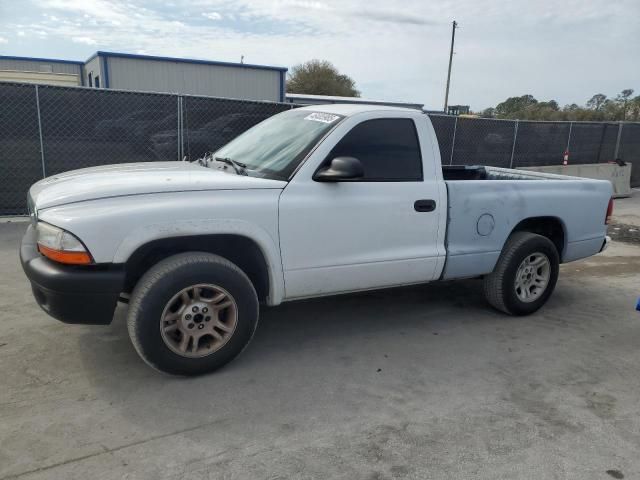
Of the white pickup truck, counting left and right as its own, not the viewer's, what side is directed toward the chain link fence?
right

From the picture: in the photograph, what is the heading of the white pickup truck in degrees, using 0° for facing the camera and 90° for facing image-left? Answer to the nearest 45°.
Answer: approximately 45°

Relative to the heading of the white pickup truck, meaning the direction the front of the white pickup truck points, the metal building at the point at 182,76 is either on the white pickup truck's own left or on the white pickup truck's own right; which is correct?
on the white pickup truck's own right

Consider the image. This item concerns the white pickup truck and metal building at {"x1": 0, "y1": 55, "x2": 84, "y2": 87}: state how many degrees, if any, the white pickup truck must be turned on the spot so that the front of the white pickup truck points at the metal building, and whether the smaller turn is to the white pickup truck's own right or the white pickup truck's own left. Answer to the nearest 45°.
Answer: approximately 90° to the white pickup truck's own right
